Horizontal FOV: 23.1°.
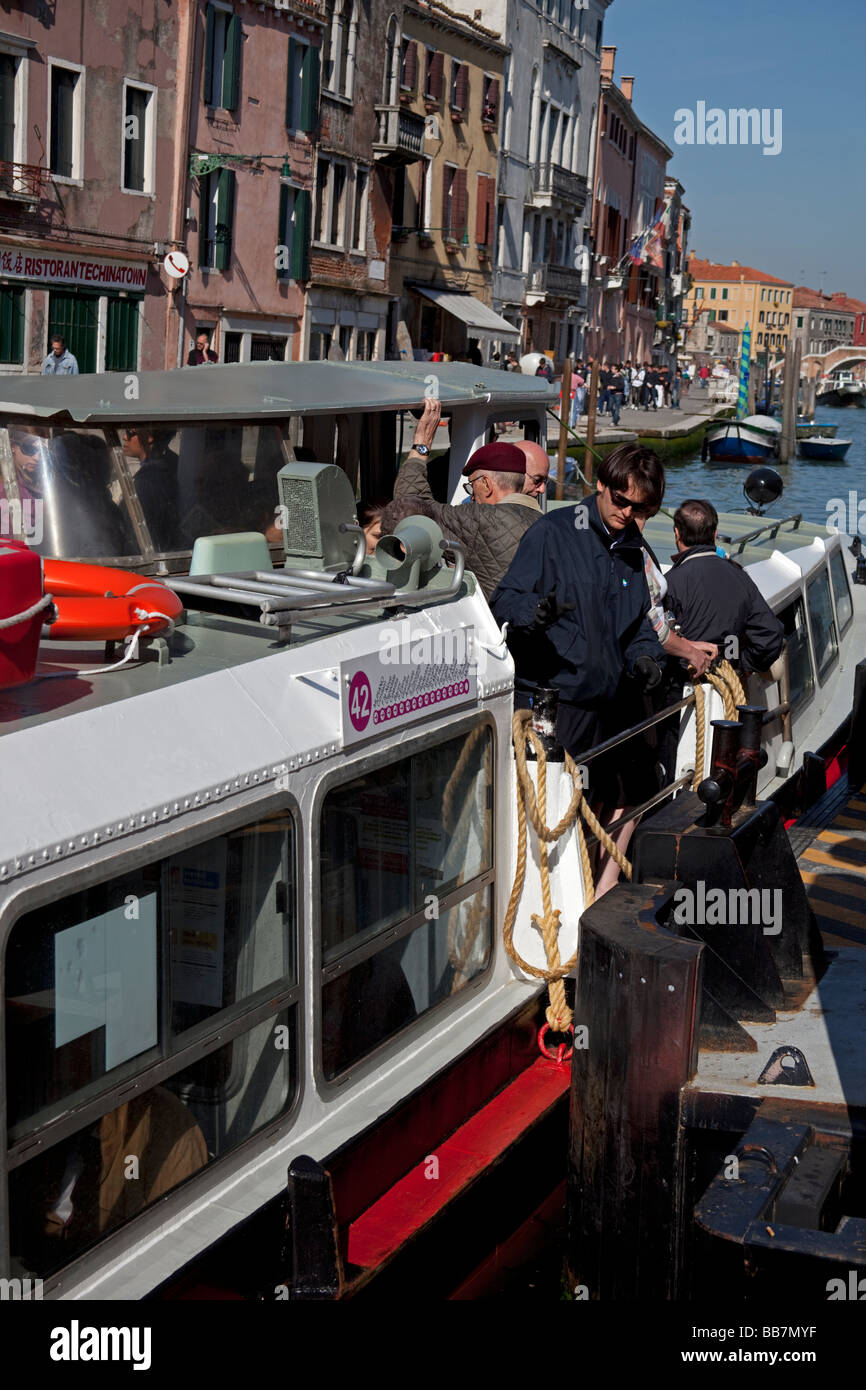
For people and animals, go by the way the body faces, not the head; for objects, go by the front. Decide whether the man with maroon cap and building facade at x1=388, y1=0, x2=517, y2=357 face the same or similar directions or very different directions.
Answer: very different directions

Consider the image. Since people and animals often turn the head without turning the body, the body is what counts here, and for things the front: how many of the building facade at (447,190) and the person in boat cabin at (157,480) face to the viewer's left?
1

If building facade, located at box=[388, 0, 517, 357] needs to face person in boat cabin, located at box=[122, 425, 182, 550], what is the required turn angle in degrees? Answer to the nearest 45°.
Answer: approximately 45° to its right

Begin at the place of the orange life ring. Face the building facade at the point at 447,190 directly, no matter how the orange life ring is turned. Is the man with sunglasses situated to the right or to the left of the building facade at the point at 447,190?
right

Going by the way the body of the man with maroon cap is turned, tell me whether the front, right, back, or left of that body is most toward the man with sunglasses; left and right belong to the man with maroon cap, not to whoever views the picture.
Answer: back

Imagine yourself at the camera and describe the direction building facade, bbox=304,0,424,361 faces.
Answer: facing the viewer and to the right of the viewer

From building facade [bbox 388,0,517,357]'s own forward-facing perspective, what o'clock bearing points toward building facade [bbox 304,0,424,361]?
building facade [bbox 304,0,424,361] is roughly at 2 o'clock from building facade [bbox 388,0,517,357].

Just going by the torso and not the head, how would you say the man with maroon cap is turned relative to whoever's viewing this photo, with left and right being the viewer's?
facing away from the viewer and to the left of the viewer

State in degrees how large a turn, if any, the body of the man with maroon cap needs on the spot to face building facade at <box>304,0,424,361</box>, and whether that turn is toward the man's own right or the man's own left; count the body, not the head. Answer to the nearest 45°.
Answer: approximately 45° to the man's own right

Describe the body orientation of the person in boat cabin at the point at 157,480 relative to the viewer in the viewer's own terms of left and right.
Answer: facing to the left of the viewer

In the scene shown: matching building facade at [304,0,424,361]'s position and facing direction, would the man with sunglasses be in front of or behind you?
in front

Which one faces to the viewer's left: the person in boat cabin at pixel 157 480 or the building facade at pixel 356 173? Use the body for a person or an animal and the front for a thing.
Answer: the person in boat cabin

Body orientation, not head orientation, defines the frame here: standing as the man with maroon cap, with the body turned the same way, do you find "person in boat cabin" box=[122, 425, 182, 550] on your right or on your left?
on your left
